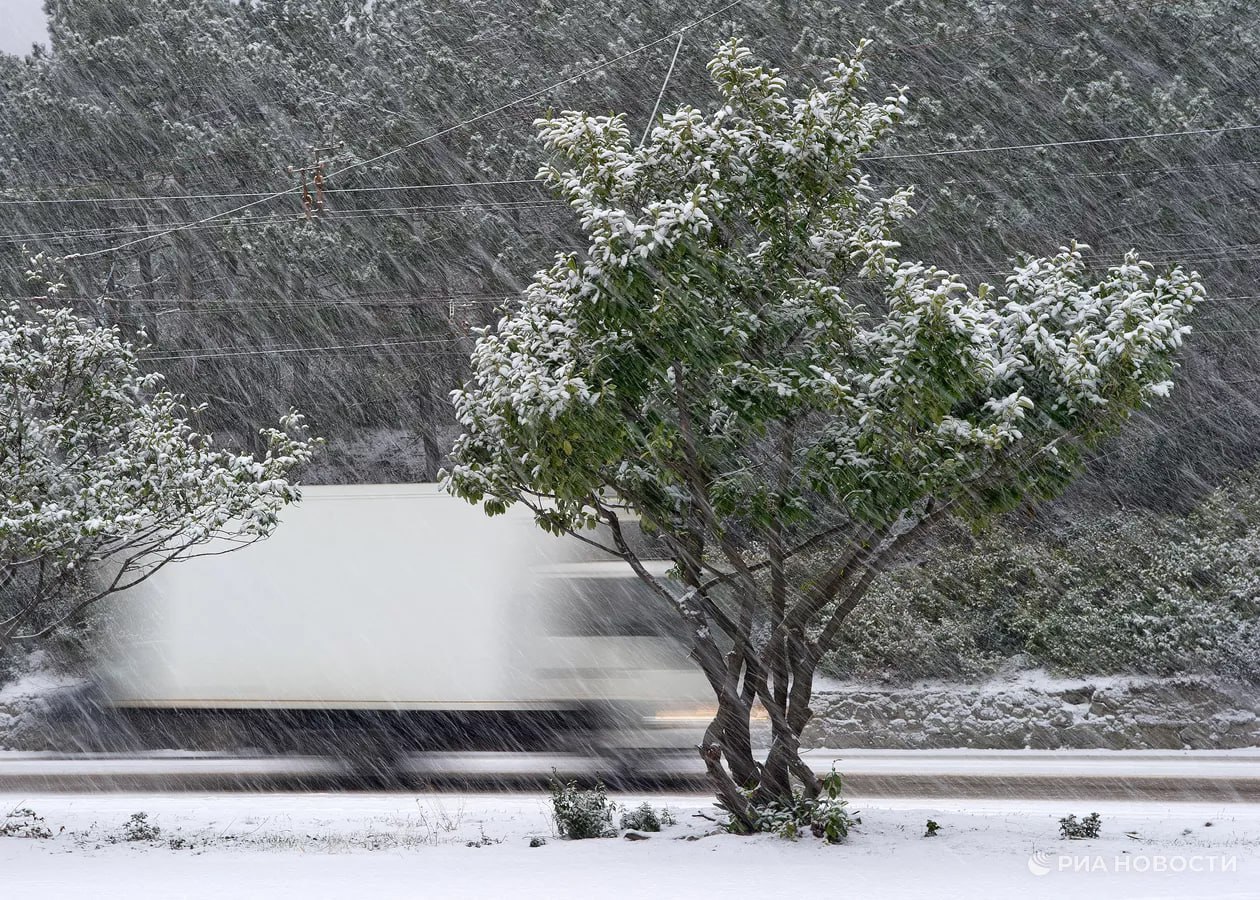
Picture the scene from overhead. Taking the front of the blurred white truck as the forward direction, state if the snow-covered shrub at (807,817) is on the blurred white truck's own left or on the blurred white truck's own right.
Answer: on the blurred white truck's own right

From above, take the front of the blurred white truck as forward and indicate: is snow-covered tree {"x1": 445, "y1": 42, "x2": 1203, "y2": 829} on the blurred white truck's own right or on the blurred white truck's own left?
on the blurred white truck's own right

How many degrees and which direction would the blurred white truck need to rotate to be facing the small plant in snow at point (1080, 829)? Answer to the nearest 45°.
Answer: approximately 45° to its right

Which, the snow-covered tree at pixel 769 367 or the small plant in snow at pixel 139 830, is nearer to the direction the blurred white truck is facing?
the snow-covered tree

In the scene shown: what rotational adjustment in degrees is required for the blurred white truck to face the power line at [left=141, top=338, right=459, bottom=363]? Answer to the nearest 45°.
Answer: approximately 90° to its left

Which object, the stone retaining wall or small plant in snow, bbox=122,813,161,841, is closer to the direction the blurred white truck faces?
the stone retaining wall

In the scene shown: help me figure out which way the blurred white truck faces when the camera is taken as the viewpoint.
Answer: facing to the right of the viewer

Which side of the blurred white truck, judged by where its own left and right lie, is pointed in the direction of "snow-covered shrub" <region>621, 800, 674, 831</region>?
right
